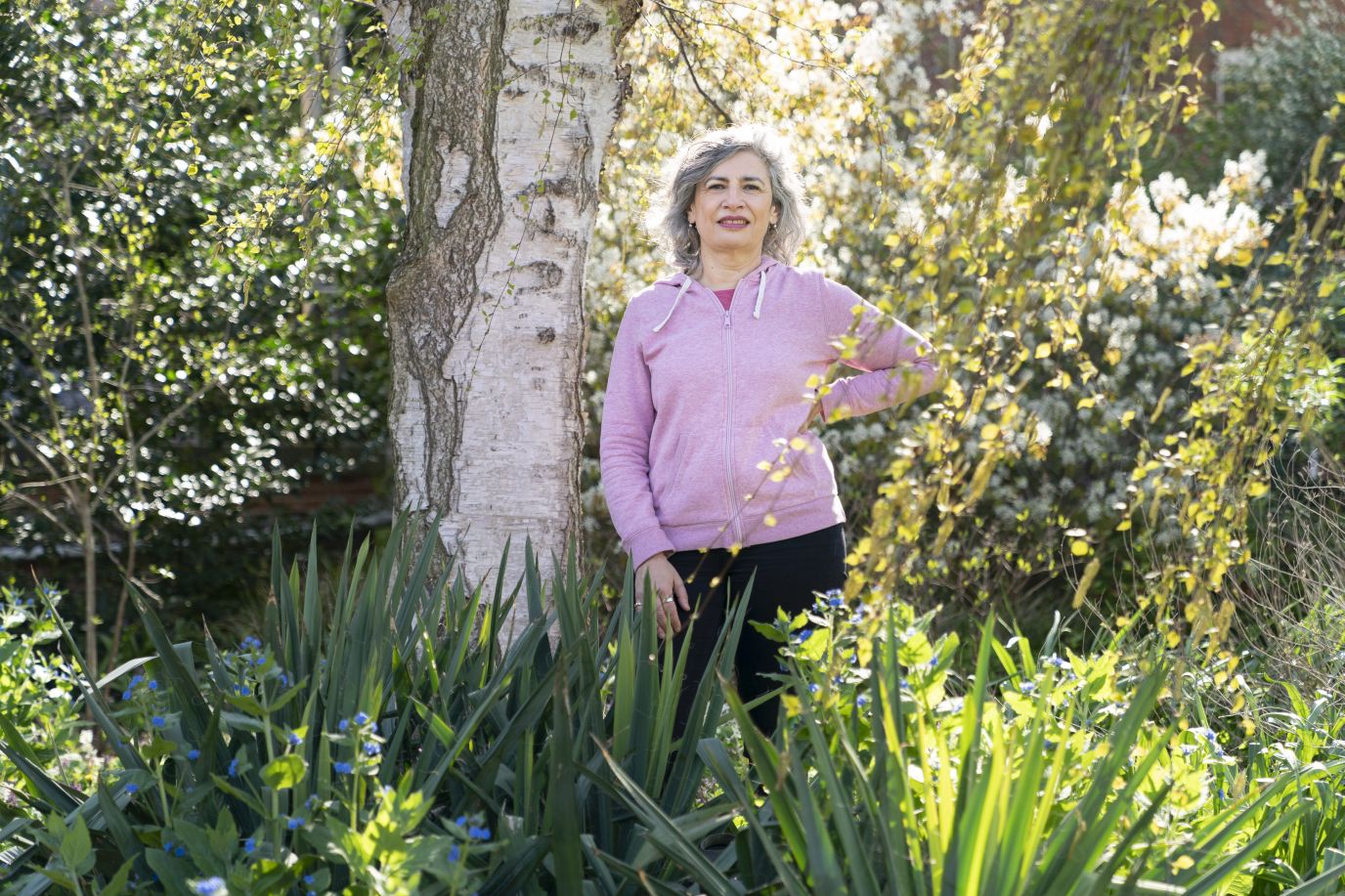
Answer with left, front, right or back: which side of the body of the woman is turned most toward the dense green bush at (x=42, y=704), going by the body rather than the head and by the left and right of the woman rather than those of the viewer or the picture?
right

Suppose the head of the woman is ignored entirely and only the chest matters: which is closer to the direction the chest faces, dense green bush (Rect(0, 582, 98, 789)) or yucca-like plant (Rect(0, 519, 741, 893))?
the yucca-like plant

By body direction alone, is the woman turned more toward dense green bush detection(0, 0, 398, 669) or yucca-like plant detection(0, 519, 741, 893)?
the yucca-like plant

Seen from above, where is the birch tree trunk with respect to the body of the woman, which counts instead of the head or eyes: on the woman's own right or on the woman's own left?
on the woman's own right

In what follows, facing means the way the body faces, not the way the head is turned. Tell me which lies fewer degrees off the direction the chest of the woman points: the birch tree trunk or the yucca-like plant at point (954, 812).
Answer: the yucca-like plant

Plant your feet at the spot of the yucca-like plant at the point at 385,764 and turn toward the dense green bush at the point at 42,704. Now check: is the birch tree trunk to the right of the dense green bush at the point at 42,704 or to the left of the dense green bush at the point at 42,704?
right

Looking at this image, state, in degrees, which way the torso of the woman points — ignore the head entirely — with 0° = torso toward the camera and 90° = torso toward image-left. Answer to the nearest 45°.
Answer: approximately 0°
